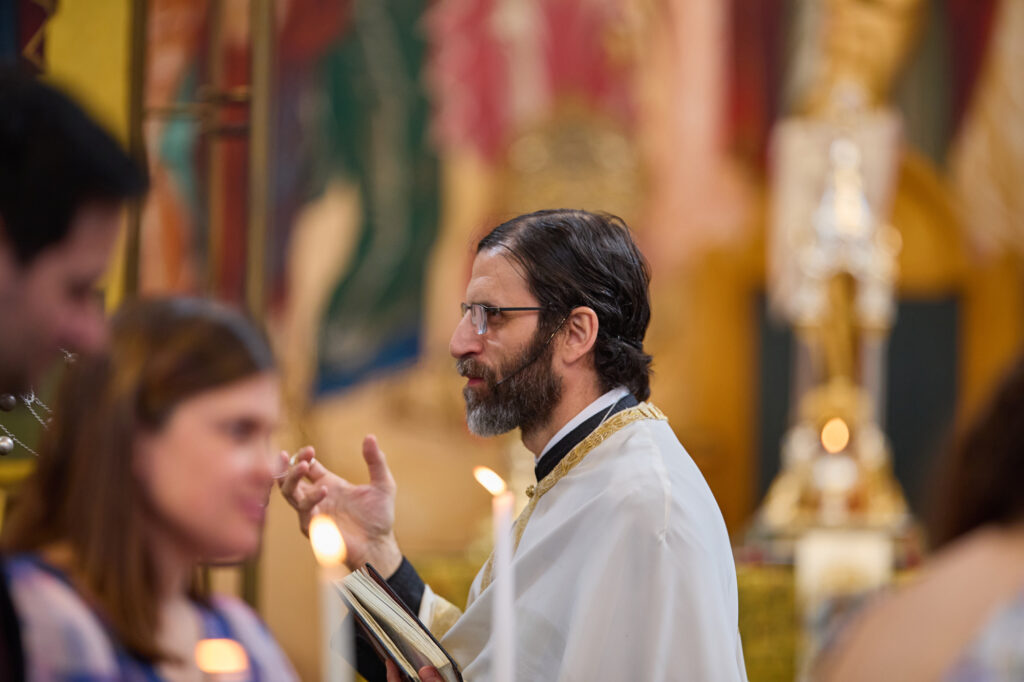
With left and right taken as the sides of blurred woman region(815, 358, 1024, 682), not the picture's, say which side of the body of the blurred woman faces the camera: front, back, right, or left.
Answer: back

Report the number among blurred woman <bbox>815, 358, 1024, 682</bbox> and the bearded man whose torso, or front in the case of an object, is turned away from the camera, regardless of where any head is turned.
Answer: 1

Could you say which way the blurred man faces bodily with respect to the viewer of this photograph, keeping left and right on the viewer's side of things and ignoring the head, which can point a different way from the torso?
facing to the right of the viewer

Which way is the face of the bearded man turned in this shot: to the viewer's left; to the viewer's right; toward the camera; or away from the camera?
to the viewer's left

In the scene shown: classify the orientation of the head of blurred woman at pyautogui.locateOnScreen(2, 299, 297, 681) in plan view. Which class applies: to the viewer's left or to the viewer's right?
to the viewer's right

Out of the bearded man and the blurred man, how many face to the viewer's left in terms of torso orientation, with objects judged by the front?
1

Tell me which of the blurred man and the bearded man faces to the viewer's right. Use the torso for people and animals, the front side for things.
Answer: the blurred man

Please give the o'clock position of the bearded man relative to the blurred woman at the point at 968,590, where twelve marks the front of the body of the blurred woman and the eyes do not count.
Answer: The bearded man is roughly at 11 o'clock from the blurred woman.

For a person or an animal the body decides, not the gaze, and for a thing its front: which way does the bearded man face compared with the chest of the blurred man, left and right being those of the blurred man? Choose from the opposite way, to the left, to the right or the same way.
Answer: the opposite way

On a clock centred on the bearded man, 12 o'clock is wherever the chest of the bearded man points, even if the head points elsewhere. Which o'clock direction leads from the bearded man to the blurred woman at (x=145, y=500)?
The blurred woman is roughly at 10 o'clock from the bearded man.

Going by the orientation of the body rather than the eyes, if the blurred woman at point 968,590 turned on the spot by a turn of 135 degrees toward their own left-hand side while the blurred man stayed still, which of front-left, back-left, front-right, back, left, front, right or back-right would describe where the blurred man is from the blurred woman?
front-right

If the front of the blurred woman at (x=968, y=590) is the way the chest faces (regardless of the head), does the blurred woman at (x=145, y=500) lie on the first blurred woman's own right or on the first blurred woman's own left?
on the first blurred woman's own left

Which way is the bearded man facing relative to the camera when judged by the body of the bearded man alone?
to the viewer's left

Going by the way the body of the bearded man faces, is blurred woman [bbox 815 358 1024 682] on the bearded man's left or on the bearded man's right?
on the bearded man's left
